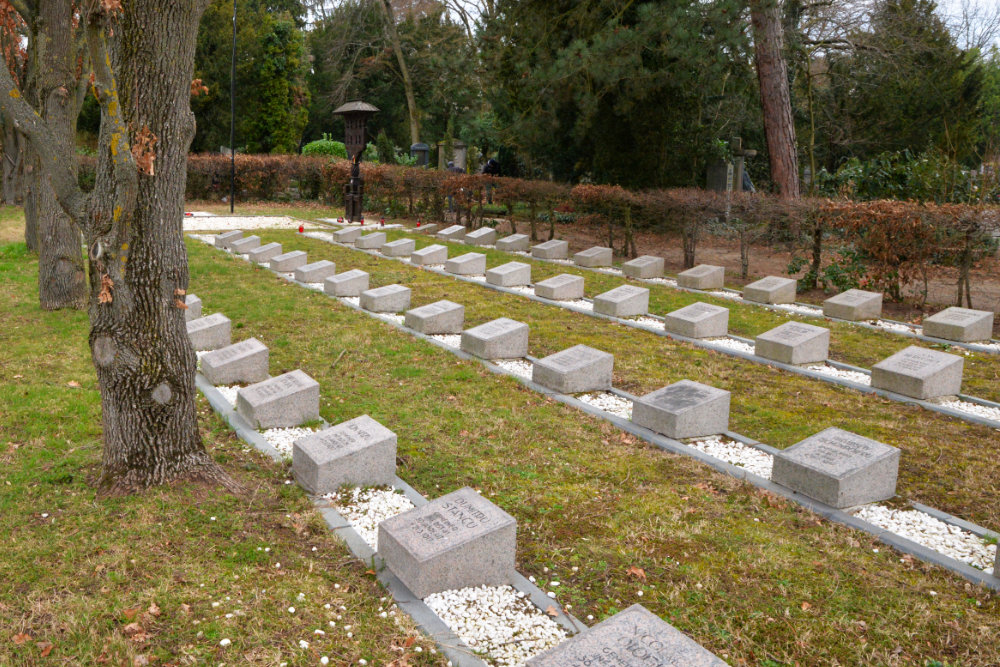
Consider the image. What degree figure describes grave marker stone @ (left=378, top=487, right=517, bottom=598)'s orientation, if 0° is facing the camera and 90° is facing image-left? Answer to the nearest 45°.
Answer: approximately 45°

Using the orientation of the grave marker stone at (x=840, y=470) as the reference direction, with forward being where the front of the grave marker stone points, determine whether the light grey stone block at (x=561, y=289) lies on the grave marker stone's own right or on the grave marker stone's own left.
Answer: on the grave marker stone's own right

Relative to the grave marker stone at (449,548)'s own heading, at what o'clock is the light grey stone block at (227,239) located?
The light grey stone block is roughly at 4 o'clock from the grave marker stone.

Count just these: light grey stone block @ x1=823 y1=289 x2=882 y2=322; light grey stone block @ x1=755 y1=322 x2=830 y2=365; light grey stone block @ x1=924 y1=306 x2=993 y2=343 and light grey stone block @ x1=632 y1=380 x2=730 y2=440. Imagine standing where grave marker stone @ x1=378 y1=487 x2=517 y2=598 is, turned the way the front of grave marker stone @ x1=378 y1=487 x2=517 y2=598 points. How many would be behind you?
4

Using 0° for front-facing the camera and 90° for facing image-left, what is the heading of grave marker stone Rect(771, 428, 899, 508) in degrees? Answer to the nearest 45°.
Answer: approximately 45°

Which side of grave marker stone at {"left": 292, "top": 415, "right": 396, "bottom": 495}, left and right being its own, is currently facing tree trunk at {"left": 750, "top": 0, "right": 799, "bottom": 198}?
back

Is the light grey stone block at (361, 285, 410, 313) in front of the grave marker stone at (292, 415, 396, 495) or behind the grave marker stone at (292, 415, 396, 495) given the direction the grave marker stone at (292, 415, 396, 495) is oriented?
behind

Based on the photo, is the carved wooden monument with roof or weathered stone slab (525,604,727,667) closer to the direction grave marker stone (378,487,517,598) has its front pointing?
the weathered stone slab

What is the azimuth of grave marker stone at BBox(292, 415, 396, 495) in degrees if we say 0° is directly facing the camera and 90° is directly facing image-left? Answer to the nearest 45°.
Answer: approximately 45°
